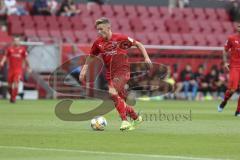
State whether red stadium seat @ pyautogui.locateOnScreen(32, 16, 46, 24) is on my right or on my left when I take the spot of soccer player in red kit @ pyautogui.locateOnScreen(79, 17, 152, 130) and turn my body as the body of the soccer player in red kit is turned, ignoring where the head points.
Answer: on my right

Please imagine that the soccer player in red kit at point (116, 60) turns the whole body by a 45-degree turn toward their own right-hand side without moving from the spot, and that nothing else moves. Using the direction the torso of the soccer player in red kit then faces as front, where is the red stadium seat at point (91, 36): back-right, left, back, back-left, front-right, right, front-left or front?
right

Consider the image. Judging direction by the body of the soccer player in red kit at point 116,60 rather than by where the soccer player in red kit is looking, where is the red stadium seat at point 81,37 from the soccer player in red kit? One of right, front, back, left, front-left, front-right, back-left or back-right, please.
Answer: back-right

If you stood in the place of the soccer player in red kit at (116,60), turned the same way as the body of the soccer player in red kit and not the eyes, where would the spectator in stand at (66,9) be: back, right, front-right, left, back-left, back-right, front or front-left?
back-right

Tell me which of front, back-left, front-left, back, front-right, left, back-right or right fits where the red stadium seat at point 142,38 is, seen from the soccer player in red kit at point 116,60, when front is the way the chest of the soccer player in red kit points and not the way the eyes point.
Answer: back-right

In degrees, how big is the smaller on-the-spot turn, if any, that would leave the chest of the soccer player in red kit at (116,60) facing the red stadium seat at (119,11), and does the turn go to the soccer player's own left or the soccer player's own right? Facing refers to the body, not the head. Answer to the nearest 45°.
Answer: approximately 135° to the soccer player's own right

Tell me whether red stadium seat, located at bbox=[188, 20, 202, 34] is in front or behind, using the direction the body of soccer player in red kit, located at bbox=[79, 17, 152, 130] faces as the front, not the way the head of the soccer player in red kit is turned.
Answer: behind

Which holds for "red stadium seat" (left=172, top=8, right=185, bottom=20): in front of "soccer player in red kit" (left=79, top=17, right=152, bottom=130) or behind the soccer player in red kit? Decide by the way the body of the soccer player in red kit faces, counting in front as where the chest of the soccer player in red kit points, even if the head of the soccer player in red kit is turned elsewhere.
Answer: behind

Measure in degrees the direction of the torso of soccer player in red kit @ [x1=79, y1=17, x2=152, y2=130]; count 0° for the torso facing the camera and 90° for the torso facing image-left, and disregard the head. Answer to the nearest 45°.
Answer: approximately 45°

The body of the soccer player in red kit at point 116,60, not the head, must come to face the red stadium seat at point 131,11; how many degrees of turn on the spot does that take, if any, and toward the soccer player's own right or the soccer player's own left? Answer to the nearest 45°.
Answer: approximately 135° to the soccer player's own right
